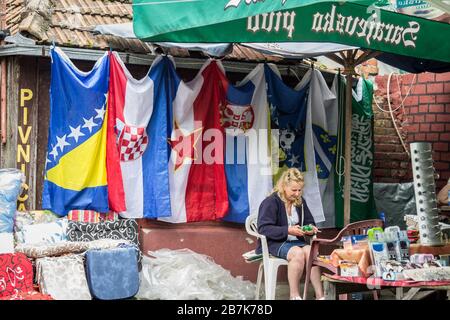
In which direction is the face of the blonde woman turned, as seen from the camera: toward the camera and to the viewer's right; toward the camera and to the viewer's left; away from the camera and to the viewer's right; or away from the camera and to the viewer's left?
toward the camera and to the viewer's right

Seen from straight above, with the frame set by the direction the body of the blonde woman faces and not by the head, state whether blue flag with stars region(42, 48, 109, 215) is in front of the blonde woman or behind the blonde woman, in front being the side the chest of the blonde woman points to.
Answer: behind

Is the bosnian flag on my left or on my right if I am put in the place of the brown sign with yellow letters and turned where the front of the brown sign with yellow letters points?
on my left

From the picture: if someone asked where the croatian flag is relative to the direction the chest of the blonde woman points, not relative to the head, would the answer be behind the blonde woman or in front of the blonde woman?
behind

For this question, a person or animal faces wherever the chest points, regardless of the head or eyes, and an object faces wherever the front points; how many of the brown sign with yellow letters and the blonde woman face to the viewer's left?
0

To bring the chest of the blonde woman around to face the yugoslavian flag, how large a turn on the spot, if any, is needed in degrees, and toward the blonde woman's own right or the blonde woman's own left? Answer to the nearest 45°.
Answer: approximately 180°
